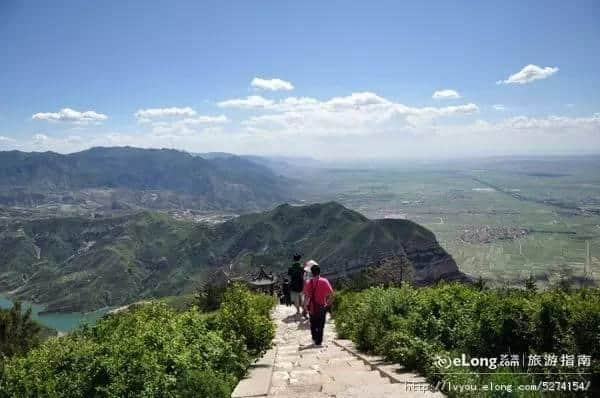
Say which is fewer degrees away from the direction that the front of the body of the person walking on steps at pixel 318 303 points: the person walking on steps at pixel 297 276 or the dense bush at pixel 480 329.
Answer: the person walking on steps

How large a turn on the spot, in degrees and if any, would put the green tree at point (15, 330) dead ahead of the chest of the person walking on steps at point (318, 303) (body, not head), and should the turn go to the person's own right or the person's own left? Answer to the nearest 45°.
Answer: approximately 45° to the person's own left

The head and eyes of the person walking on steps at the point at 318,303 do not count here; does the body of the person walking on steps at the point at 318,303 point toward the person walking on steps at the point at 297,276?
yes

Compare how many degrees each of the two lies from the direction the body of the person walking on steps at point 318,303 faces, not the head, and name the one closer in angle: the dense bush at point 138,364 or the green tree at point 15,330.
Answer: the green tree

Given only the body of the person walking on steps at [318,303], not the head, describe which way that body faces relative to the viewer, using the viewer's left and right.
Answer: facing away from the viewer

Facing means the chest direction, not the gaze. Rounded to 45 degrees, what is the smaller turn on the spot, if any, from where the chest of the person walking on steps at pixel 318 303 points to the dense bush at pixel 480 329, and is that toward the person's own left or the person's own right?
approximately 135° to the person's own right

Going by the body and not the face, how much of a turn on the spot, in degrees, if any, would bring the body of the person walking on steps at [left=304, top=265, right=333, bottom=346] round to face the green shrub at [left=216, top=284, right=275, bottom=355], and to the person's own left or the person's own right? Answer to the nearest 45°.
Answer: approximately 135° to the person's own left
